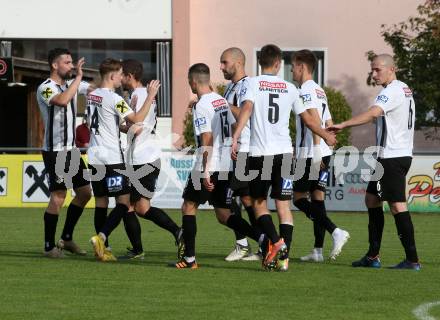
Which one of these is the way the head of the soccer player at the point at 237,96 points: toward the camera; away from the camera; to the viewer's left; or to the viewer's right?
to the viewer's left

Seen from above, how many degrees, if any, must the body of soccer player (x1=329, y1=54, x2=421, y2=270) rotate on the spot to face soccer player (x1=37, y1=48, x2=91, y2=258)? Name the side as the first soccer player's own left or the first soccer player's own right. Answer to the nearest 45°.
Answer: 0° — they already face them

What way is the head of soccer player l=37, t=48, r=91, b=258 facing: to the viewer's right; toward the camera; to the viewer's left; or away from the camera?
to the viewer's right

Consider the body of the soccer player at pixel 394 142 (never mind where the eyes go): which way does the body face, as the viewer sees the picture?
to the viewer's left

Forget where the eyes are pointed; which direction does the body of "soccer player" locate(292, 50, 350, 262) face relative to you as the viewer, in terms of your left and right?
facing to the left of the viewer

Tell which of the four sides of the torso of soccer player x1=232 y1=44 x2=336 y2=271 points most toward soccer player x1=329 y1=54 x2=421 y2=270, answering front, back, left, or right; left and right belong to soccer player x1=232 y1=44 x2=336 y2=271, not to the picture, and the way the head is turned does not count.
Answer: right

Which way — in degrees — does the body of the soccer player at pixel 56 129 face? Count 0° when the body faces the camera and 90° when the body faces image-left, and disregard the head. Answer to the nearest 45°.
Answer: approximately 315°
